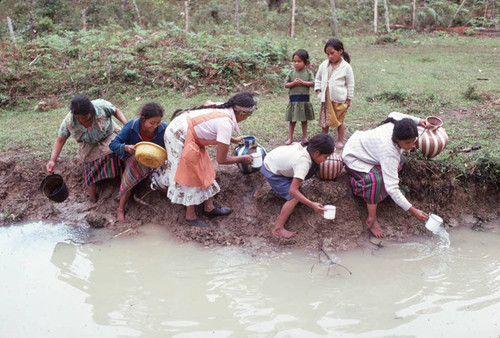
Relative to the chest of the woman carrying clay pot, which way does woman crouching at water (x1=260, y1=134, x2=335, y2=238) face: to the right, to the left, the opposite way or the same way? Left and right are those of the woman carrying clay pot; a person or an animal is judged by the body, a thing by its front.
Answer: the same way

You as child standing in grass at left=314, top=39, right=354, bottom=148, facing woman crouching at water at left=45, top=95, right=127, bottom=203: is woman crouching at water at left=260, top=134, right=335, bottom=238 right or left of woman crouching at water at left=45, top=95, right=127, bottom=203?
left

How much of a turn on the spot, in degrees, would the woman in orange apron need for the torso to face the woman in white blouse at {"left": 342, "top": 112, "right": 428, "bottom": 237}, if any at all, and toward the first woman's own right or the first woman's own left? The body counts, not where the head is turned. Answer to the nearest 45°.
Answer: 0° — they already face them

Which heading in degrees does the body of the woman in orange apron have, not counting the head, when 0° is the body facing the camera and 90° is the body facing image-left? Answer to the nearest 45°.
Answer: approximately 270°

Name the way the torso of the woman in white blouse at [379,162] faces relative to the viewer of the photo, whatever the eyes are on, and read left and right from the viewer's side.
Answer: facing the viewer and to the right of the viewer

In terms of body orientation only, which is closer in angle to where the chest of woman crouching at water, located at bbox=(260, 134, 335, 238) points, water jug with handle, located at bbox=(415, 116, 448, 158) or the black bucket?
the water jug with handle

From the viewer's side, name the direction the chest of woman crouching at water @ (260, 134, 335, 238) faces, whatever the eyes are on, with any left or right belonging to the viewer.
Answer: facing to the right of the viewer

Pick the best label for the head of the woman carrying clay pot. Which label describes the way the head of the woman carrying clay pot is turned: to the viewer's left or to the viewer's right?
to the viewer's right

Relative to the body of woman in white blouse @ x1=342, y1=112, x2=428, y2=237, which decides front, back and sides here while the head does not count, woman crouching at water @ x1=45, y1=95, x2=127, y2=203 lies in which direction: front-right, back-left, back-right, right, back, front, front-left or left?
back-right

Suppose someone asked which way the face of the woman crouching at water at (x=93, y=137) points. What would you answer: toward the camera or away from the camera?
toward the camera

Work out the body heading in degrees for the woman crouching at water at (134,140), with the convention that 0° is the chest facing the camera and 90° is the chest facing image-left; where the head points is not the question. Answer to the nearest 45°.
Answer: approximately 315°

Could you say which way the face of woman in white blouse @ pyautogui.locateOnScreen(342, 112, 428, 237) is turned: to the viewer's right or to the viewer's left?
to the viewer's right
